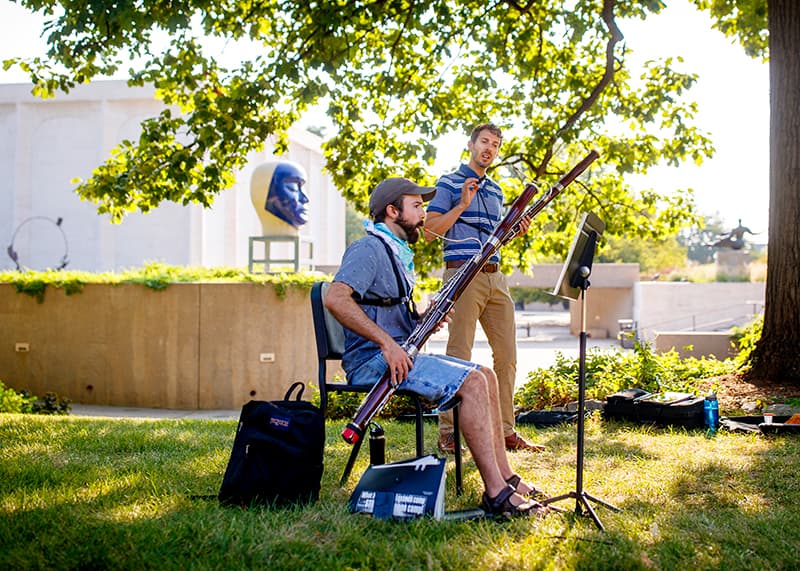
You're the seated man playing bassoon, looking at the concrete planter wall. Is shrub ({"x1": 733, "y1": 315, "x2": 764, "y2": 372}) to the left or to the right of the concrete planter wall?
right

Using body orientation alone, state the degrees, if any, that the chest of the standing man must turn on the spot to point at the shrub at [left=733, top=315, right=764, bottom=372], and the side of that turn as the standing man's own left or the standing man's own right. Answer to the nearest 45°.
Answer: approximately 90° to the standing man's own left

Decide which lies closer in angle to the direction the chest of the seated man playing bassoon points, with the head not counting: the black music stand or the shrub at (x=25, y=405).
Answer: the black music stand

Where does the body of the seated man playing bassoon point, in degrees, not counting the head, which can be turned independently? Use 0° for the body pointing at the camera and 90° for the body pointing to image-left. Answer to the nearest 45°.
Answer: approximately 270°

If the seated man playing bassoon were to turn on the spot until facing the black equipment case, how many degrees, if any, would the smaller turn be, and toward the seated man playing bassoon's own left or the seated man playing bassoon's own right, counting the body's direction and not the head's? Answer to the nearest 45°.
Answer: approximately 45° to the seated man playing bassoon's own left

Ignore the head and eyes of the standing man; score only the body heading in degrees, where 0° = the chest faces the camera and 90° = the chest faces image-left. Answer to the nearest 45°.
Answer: approximately 315°

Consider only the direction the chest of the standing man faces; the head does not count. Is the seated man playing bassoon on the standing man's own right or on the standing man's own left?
on the standing man's own right

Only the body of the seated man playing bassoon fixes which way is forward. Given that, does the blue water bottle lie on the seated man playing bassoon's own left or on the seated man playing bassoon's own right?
on the seated man playing bassoon's own left
